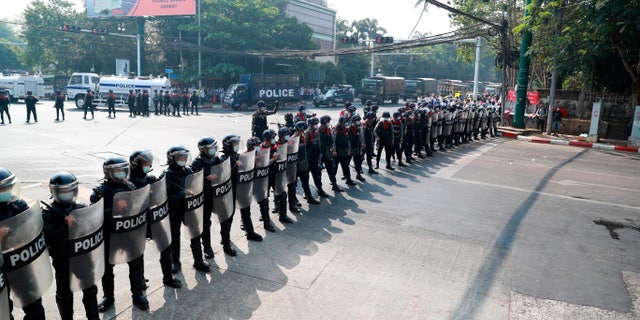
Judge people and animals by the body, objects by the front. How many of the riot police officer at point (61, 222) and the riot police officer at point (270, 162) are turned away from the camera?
0

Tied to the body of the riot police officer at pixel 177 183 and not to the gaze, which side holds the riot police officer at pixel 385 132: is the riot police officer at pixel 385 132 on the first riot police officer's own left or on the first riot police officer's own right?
on the first riot police officer's own left

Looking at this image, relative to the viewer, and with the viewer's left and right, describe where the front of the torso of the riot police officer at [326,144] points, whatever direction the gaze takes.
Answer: facing the viewer and to the right of the viewer

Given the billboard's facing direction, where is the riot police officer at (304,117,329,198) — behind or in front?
in front

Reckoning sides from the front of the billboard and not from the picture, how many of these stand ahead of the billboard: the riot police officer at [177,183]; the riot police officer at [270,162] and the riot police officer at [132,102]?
3

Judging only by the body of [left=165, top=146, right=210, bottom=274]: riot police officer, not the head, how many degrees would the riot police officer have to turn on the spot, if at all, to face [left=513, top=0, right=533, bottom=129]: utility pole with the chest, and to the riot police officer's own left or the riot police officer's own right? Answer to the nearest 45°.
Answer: approximately 90° to the riot police officer's own left

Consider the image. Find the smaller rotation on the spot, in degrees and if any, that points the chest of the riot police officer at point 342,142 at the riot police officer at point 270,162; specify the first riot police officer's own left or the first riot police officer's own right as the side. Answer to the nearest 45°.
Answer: approximately 45° to the first riot police officer's own right

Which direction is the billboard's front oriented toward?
toward the camera

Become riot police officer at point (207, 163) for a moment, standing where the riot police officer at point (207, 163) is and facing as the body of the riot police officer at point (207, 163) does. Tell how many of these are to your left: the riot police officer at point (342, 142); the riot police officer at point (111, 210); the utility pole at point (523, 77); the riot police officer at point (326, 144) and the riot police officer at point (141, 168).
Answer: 3

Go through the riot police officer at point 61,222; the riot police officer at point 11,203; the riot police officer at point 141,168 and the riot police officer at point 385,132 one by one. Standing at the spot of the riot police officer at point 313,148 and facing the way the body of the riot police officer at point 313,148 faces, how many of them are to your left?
1

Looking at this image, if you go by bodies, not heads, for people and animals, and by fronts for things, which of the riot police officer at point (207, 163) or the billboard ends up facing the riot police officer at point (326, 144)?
the billboard

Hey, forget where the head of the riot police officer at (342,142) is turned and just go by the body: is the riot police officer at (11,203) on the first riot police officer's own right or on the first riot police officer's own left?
on the first riot police officer's own right

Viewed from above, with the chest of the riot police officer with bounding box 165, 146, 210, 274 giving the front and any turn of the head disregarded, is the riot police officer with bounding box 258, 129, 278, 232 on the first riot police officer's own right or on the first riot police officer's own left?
on the first riot police officer's own left

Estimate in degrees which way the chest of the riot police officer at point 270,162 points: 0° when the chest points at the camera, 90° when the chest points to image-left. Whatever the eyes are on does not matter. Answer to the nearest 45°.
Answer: approximately 315°
